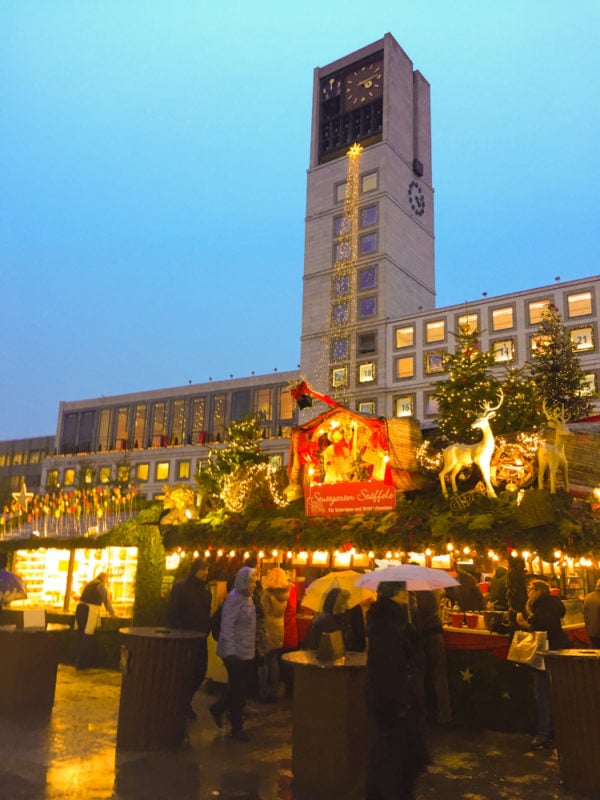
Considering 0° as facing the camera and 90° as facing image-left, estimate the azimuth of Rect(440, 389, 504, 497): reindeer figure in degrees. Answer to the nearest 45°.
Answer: approximately 270°

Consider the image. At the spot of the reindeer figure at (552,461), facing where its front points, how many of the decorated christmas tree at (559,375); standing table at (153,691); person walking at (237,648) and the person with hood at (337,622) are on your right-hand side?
3

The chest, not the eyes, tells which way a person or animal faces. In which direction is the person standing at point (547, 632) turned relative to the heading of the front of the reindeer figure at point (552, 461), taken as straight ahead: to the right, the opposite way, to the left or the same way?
to the right

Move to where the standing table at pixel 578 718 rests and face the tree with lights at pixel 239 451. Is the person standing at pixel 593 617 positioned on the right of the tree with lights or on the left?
right

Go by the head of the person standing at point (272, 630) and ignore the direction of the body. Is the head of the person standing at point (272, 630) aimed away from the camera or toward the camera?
away from the camera

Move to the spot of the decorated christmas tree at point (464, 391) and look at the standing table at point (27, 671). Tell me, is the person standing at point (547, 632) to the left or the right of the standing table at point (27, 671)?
left

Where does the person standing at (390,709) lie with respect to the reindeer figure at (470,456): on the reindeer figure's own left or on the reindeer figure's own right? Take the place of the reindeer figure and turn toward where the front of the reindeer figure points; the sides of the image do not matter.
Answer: on the reindeer figure's own right

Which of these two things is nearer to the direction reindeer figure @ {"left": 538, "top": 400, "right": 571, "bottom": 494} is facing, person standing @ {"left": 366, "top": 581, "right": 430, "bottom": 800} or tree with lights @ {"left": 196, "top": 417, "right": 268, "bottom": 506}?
the person standing

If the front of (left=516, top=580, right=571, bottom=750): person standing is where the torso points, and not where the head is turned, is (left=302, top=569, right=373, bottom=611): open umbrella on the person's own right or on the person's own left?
on the person's own right
